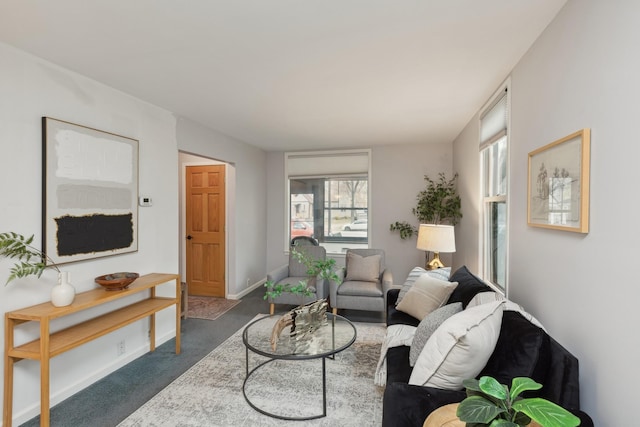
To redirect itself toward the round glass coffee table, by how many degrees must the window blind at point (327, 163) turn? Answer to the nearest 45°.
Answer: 0° — it already faces it

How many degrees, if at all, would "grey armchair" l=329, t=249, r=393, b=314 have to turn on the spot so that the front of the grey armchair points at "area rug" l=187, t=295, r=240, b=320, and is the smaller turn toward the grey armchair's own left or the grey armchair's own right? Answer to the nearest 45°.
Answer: approximately 90° to the grey armchair's own right

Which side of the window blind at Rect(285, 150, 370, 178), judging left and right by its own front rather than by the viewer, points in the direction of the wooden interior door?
right

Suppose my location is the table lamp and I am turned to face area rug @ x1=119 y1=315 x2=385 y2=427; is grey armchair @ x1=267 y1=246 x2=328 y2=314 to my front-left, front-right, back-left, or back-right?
front-right

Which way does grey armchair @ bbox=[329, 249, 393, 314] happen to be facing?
toward the camera

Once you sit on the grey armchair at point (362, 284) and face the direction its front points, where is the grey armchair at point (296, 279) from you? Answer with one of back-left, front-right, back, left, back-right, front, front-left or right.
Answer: right

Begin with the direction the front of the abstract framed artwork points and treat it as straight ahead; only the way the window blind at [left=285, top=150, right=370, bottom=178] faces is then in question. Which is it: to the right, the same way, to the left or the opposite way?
to the right

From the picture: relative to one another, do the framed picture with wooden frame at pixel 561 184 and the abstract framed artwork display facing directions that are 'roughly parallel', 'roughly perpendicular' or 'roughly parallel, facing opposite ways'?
roughly parallel, facing opposite ways

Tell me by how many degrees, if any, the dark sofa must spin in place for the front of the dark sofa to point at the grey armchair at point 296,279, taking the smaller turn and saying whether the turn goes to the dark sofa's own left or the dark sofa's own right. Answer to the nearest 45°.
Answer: approximately 90° to the dark sofa's own right

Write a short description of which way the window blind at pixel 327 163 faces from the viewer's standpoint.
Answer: facing the viewer

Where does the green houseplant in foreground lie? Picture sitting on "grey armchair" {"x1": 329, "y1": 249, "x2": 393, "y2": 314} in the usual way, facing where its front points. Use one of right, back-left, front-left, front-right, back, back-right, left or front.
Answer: front

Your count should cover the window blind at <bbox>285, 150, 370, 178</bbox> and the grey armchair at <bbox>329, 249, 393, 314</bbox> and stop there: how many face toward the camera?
2

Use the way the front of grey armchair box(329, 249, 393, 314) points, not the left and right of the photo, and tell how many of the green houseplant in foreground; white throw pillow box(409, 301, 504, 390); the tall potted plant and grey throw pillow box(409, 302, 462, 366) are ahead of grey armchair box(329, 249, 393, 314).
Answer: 3

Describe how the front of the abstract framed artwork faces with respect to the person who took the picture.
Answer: facing the viewer and to the right of the viewer

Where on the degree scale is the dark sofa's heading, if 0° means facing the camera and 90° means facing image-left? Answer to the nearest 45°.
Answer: approximately 45°

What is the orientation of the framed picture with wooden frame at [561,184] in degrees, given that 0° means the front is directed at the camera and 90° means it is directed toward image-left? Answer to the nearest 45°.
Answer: approximately 45°

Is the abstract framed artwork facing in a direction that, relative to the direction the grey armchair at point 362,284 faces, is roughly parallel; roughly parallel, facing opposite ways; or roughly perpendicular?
roughly perpendicular
